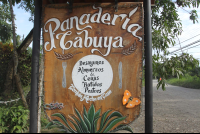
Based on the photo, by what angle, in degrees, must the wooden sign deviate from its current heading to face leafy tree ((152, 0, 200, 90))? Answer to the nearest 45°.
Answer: approximately 135° to its left

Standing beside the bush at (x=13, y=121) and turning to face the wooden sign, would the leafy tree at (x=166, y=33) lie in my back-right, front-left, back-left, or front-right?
front-left

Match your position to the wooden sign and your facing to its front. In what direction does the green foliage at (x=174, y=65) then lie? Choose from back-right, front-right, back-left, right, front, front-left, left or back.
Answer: back-left

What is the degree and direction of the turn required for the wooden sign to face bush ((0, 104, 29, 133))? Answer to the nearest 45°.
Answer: approximately 135° to its right

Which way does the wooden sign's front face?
toward the camera

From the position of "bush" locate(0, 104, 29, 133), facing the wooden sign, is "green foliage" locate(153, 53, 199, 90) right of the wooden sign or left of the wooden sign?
left
